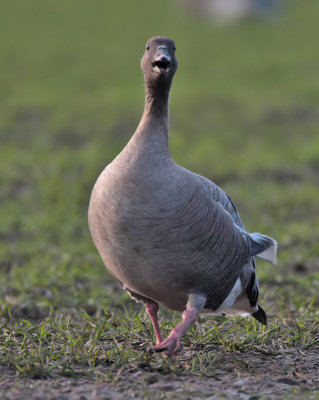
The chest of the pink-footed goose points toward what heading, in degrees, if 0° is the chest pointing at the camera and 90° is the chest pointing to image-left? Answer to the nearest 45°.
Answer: approximately 45°
